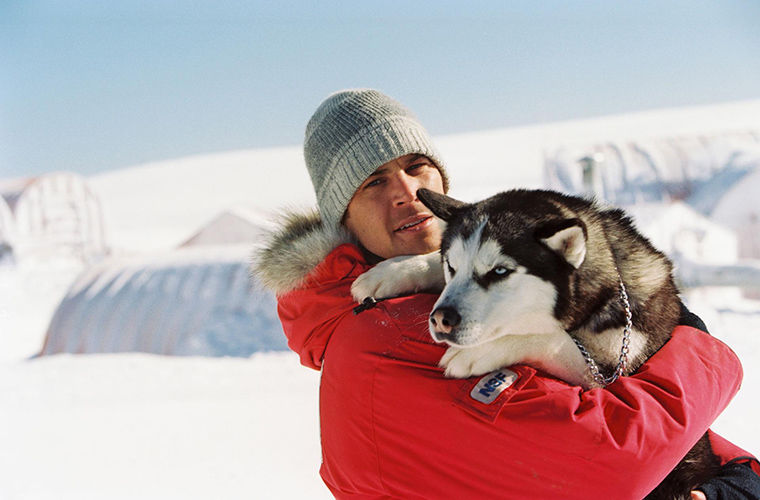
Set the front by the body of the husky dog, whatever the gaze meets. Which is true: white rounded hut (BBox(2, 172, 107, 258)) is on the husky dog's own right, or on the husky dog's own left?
on the husky dog's own right

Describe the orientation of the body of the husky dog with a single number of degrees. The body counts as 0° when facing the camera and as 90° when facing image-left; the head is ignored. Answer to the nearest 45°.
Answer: approximately 45°

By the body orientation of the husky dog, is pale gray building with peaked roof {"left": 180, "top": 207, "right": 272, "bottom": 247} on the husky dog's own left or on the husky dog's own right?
on the husky dog's own right

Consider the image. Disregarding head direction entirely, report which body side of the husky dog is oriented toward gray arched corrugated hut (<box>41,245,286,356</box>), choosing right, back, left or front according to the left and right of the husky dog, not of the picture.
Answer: right
